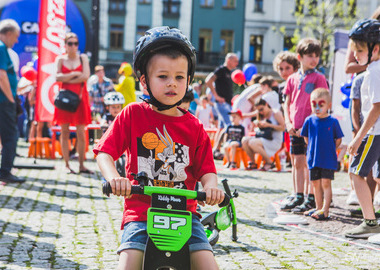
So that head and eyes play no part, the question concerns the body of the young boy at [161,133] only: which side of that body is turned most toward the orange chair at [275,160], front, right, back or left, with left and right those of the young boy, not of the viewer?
back

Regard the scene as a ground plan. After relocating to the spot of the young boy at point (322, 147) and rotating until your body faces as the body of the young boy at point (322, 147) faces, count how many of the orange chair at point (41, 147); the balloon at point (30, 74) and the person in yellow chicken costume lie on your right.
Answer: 3

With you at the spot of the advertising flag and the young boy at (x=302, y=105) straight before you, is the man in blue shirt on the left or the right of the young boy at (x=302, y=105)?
right

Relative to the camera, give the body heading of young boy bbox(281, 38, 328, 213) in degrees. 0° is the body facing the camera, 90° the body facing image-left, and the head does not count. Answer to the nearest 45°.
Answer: approximately 45°

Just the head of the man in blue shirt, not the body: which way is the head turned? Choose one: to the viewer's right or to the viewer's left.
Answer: to the viewer's right

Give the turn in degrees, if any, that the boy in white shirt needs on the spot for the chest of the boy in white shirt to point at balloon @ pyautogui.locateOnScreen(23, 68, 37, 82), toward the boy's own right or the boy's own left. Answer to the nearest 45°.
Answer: approximately 45° to the boy's own right

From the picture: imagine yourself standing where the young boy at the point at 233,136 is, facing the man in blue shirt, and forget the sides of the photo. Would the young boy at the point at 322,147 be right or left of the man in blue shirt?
left

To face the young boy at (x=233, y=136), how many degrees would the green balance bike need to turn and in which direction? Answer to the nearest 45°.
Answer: approximately 180°

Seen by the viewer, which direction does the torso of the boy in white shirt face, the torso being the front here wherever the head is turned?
to the viewer's left
